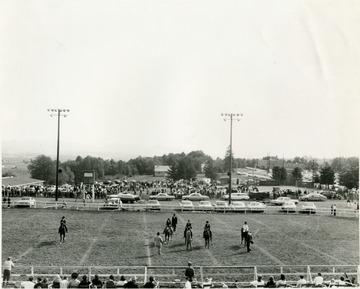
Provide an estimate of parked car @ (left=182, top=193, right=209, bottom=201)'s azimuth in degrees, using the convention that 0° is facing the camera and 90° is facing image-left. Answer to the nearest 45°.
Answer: approximately 90°

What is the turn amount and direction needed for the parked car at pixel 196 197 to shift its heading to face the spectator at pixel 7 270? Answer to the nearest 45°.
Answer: approximately 90° to its left

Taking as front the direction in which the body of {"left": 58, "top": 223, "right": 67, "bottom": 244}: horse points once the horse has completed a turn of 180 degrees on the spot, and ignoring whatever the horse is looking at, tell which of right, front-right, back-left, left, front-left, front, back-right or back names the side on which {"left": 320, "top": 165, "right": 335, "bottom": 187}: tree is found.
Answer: front-right

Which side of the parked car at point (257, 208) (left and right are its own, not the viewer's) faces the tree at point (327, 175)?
back

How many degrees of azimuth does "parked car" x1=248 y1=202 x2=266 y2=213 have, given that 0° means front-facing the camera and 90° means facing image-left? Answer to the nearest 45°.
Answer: approximately 0°

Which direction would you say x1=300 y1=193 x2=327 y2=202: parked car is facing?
to the viewer's left

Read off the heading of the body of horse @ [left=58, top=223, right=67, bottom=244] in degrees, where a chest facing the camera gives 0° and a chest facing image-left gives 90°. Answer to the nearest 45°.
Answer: approximately 0°
